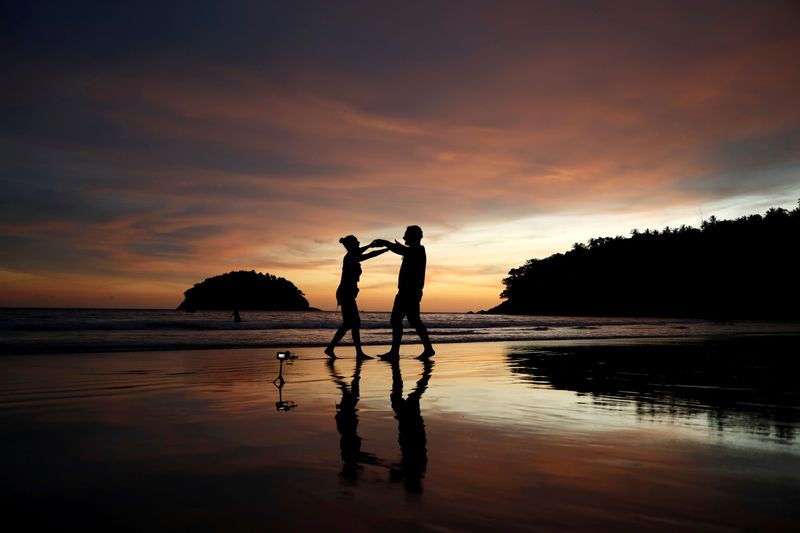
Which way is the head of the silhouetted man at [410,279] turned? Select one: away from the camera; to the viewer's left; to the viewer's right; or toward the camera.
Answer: to the viewer's left

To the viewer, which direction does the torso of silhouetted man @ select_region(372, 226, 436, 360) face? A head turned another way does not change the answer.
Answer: to the viewer's left

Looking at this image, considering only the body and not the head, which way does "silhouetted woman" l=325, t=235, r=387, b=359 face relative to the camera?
to the viewer's right

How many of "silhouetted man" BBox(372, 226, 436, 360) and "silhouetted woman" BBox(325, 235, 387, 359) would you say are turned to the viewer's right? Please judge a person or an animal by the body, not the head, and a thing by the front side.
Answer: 1

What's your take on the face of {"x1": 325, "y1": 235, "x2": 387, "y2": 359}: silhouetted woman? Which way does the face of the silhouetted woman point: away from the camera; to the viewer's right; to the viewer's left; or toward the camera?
to the viewer's right

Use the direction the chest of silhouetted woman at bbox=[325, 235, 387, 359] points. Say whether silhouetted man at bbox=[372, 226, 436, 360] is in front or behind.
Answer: in front

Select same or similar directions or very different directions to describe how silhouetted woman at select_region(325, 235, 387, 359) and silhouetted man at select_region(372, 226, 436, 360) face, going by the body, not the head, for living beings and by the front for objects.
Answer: very different directions

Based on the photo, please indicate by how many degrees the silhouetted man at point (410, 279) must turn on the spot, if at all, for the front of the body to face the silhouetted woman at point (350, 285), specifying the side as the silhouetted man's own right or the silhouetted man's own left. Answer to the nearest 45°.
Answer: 0° — they already face them
